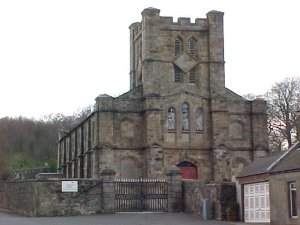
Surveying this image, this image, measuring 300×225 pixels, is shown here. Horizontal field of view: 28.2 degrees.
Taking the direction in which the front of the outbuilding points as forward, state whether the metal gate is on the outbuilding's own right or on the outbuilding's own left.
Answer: on the outbuilding's own right

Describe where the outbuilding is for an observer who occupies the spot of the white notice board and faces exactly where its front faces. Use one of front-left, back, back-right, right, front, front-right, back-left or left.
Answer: front-left

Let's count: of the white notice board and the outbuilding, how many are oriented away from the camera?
0

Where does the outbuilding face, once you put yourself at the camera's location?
facing the viewer and to the left of the viewer

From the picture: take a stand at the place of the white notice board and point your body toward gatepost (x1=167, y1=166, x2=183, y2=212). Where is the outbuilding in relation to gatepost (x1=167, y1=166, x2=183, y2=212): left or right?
right

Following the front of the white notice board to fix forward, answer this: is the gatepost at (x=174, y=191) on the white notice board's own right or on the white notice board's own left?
on the white notice board's own left

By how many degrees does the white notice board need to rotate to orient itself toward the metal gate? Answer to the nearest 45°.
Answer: approximately 135° to its left

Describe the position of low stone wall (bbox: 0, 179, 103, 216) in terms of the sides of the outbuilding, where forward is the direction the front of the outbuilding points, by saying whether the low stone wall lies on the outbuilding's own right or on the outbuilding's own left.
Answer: on the outbuilding's own right

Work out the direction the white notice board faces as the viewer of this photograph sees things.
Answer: facing the viewer

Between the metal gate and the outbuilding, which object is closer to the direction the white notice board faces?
the outbuilding

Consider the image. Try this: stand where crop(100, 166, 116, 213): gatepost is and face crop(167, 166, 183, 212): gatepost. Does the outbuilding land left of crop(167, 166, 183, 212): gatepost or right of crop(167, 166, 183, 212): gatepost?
right

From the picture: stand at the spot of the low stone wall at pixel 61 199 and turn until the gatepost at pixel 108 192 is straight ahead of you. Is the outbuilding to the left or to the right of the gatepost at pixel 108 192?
right
